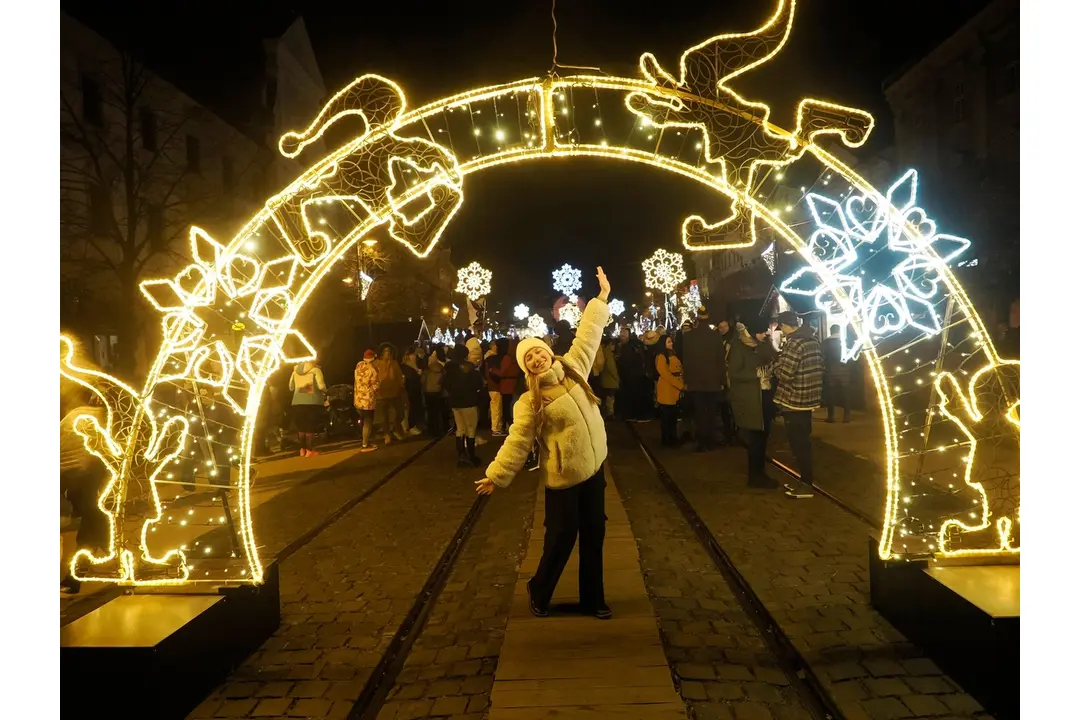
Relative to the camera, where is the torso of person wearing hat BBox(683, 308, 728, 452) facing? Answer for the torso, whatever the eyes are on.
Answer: away from the camera

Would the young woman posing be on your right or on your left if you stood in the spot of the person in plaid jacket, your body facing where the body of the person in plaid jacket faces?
on your left

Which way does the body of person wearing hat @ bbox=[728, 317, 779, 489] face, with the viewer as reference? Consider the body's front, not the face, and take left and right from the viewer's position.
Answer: facing to the right of the viewer

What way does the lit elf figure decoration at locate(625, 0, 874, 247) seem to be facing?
to the viewer's left

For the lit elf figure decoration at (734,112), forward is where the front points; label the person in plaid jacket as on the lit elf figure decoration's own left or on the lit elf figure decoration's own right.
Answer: on the lit elf figure decoration's own right

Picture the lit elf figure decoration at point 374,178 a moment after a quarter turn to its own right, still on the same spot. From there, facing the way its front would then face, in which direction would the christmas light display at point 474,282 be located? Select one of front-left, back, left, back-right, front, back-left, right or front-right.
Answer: back

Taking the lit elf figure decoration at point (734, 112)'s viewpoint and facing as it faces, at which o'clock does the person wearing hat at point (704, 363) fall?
The person wearing hat is roughly at 3 o'clock from the lit elf figure decoration.

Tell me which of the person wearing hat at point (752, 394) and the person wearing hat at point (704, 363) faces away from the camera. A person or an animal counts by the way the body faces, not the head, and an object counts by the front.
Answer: the person wearing hat at point (704, 363)

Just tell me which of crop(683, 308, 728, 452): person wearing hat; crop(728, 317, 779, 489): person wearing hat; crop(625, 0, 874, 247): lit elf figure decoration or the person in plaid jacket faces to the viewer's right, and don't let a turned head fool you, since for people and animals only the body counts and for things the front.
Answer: crop(728, 317, 779, 489): person wearing hat
